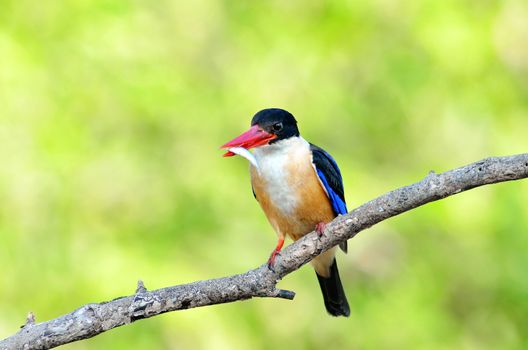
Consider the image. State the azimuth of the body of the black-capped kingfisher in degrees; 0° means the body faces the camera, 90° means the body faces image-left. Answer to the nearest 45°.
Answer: approximately 45°
